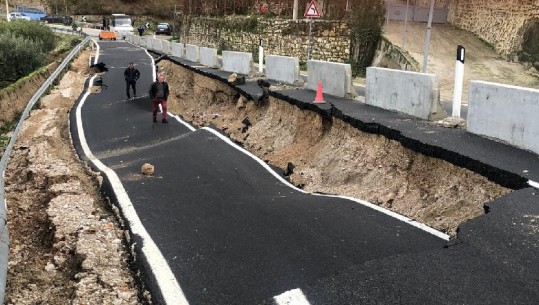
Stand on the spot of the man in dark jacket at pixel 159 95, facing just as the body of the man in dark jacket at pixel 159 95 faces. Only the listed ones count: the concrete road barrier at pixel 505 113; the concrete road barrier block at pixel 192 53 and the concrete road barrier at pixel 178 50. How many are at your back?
2

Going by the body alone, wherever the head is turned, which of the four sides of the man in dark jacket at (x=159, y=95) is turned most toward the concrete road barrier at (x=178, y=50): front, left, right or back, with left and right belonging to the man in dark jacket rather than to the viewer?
back

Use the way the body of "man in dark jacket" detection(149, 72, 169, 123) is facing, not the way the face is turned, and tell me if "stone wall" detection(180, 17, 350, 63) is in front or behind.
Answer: behind

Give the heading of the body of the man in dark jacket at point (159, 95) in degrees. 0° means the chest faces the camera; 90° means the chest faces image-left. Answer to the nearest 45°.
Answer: approximately 0°

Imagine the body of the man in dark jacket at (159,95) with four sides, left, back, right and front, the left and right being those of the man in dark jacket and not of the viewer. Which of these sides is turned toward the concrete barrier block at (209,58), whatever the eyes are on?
back

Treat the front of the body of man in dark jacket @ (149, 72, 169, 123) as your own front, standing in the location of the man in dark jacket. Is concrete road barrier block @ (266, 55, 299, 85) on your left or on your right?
on your left

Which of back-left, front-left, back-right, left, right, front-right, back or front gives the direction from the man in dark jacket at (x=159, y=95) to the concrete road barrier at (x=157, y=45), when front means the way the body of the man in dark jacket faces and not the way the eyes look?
back

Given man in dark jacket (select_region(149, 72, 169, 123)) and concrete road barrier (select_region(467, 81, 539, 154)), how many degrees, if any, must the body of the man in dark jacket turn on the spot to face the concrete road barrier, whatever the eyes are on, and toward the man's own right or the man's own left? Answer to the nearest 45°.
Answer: approximately 45° to the man's own left

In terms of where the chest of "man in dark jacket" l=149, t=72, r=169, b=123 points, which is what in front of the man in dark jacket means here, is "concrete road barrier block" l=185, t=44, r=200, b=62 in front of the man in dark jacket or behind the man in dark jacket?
behind

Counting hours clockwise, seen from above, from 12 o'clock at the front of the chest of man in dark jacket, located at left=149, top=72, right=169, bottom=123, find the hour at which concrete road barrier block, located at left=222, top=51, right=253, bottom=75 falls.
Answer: The concrete road barrier block is roughly at 7 o'clock from the man in dark jacket.
